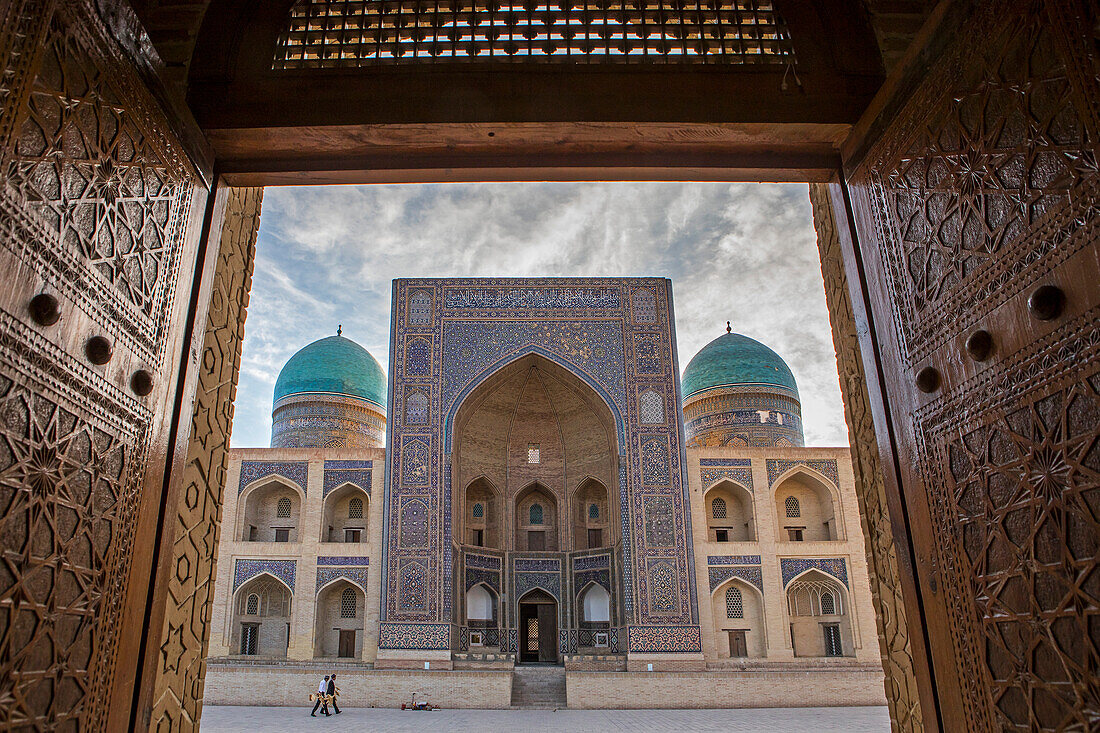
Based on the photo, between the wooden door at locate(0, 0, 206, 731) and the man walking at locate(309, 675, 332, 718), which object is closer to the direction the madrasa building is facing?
the wooden door

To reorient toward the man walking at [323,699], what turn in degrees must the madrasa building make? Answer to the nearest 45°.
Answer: approximately 45° to its right

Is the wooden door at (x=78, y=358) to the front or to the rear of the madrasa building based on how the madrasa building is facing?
to the front

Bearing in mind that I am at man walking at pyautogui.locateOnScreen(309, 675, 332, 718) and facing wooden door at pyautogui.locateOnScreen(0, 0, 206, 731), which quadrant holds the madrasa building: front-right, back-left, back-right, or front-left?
back-left

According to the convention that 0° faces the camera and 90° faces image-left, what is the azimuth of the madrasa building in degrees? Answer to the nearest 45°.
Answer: approximately 0°
